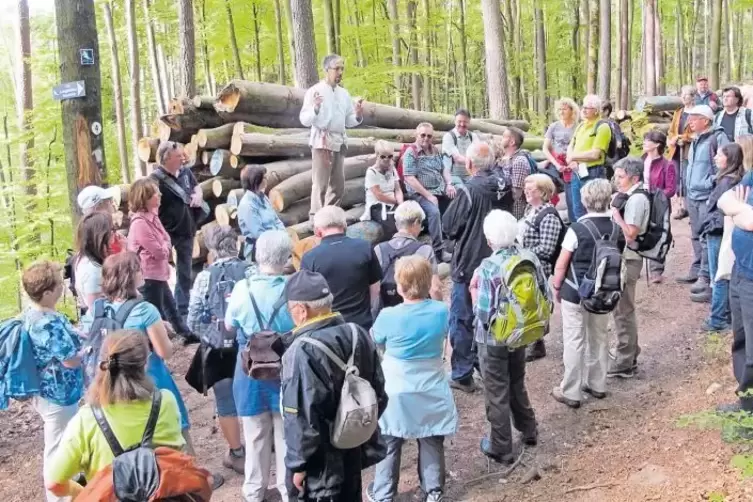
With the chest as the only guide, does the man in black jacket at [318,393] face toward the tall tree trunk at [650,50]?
no

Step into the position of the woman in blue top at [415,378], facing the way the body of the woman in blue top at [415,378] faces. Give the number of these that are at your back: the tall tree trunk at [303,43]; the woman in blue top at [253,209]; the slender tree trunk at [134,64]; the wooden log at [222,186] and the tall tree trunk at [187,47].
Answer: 0

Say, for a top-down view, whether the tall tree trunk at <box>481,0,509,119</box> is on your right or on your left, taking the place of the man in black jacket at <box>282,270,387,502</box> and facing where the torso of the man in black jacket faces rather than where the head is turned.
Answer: on your right

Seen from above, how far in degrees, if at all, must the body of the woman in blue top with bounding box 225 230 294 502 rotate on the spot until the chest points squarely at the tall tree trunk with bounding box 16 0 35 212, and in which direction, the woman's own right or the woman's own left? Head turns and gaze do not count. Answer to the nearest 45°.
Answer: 0° — they already face it

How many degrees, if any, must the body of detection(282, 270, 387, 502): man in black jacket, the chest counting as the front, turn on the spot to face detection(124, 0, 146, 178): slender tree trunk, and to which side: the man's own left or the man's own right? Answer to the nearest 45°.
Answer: approximately 45° to the man's own right

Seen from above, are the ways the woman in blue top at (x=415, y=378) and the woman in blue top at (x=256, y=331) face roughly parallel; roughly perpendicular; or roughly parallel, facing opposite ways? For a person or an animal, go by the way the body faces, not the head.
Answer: roughly parallel

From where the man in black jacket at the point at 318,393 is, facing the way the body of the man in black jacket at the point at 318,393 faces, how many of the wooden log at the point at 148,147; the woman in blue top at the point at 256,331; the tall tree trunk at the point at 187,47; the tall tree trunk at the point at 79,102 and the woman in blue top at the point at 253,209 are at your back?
0

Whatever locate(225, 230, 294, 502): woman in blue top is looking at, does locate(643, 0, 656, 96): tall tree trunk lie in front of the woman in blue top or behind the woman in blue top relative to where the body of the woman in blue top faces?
in front

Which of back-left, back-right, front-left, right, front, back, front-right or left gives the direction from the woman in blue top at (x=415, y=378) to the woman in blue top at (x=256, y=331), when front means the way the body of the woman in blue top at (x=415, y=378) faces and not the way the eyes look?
left

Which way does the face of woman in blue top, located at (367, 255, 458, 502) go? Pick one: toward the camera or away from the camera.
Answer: away from the camera

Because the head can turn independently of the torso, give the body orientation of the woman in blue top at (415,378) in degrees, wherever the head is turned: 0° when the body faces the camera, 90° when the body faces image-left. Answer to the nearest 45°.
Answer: approximately 180°

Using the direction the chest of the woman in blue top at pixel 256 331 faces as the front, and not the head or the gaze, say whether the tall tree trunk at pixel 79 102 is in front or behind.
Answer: in front

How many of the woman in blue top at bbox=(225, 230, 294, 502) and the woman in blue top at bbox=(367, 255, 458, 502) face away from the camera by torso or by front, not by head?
2

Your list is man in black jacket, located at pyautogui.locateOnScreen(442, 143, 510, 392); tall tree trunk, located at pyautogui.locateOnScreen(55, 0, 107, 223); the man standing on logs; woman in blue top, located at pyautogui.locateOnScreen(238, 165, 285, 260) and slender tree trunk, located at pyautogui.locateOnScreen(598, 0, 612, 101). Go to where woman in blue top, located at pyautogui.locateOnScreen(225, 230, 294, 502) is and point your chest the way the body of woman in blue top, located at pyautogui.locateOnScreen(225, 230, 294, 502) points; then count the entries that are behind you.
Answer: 0

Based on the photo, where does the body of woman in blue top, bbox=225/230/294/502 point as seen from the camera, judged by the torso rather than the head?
away from the camera
